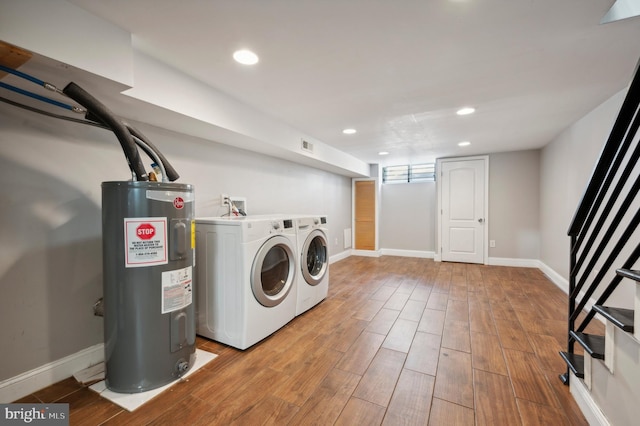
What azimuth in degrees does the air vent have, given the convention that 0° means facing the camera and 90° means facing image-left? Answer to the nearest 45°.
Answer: approximately 315°

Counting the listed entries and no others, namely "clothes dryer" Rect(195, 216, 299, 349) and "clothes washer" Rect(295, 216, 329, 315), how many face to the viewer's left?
0
